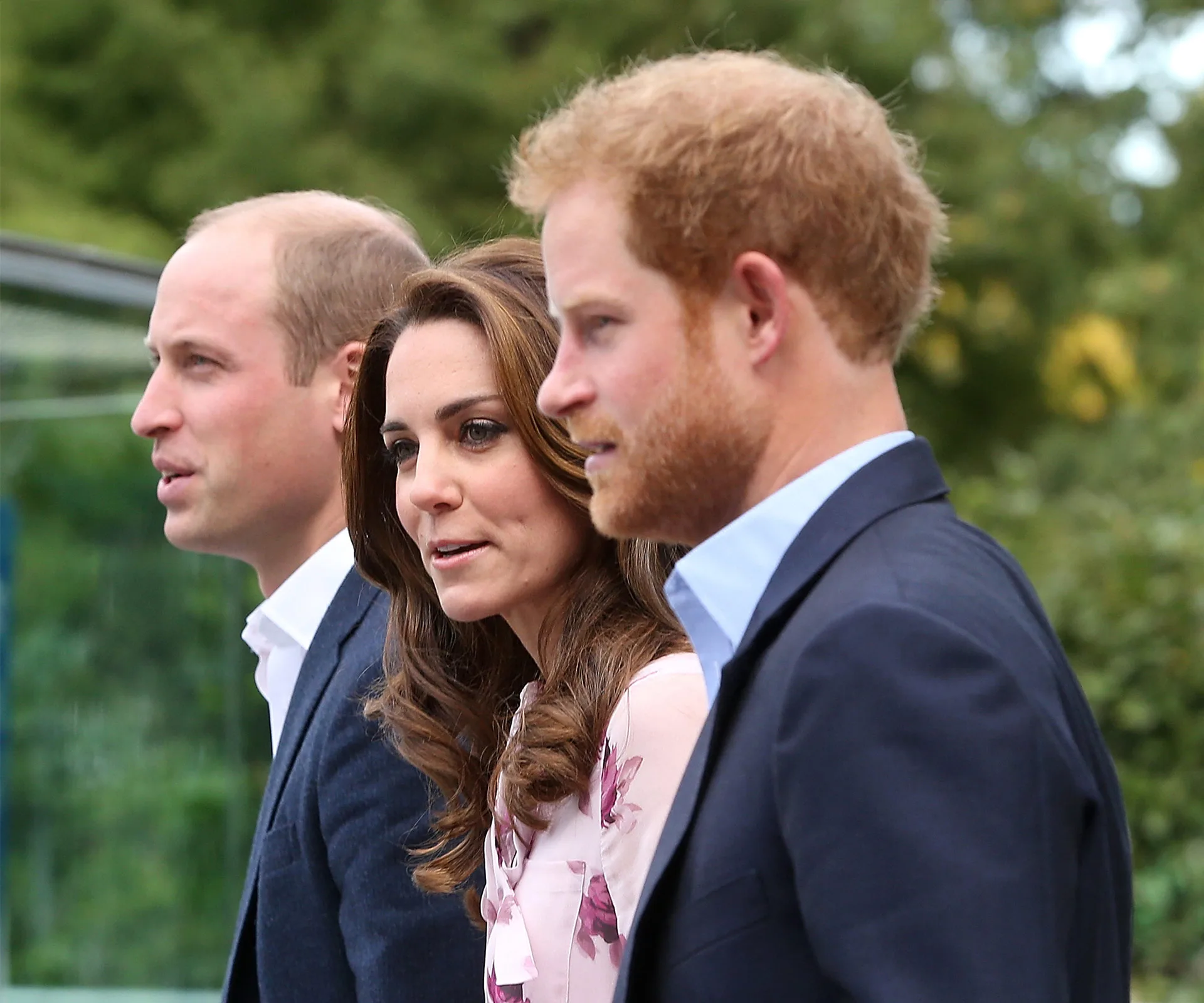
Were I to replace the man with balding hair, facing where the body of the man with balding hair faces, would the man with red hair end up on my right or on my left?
on my left

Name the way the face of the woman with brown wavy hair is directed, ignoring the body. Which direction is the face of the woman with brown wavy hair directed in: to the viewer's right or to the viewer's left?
to the viewer's left

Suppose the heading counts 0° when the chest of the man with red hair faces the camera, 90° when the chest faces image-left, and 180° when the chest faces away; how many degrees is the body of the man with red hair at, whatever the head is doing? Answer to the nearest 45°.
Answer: approximately 90°

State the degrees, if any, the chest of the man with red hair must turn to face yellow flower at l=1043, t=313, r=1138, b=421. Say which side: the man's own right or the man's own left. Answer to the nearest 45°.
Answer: approximately 90° to the man's own right

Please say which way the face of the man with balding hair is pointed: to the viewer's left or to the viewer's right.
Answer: to the viewer's left

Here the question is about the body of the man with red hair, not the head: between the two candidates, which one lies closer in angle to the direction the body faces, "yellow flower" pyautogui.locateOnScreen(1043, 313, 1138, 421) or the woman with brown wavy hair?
the woman with brown wavy hair

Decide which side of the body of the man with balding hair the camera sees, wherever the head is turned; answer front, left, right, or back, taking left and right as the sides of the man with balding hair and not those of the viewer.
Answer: left
